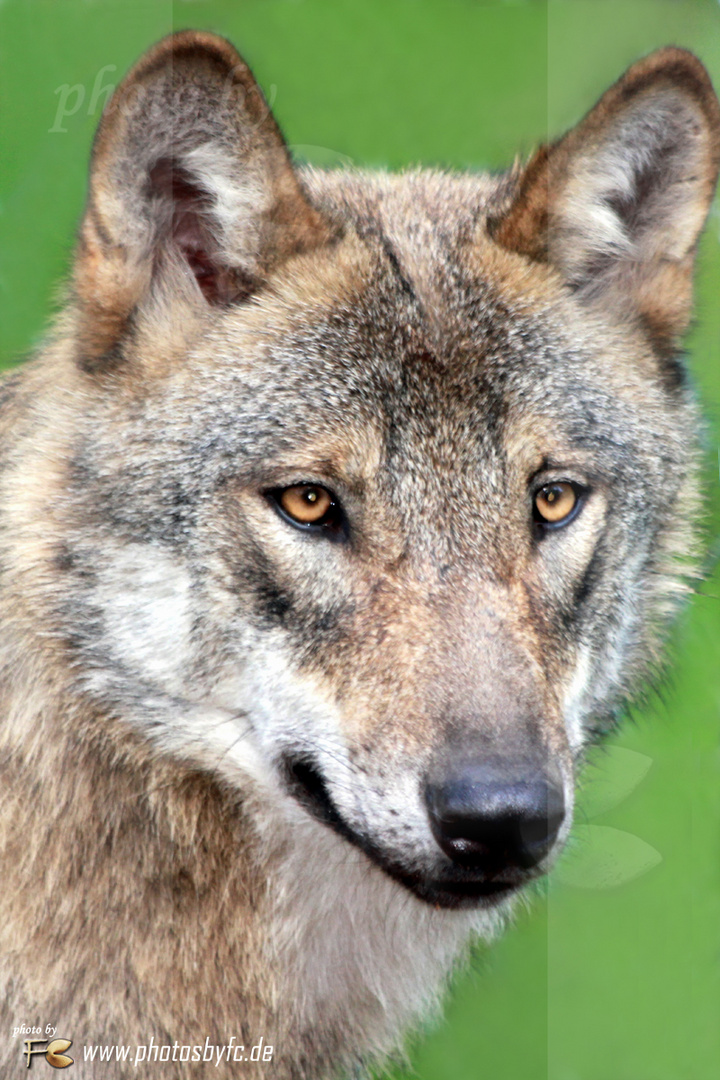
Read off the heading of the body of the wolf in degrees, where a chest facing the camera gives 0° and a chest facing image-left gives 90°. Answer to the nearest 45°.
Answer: approximately 315°
